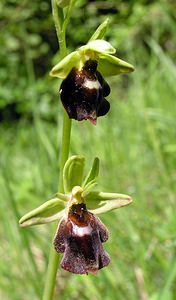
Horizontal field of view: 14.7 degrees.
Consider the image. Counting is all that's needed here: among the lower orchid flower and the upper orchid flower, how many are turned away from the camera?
0

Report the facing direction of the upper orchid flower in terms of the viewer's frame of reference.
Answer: facing the viewer and to the right of the viewer

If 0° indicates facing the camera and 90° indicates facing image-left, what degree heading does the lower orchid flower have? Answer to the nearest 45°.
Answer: approximately 0°
